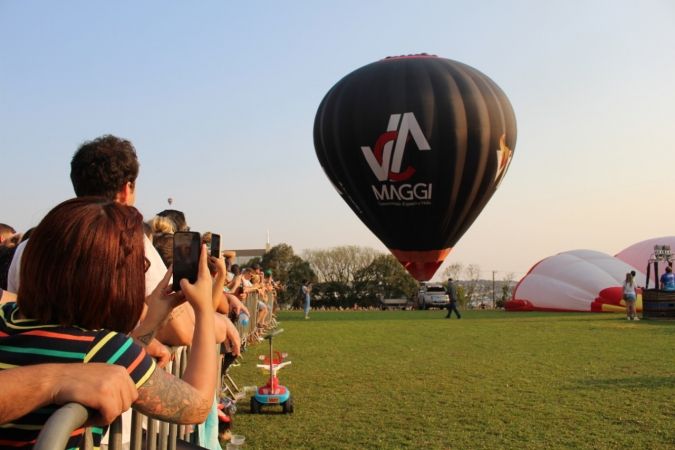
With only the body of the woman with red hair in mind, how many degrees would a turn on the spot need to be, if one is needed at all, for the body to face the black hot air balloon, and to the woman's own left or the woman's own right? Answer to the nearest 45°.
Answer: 0° — they already face it

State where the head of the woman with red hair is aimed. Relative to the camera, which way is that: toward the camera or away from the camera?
away from the camera

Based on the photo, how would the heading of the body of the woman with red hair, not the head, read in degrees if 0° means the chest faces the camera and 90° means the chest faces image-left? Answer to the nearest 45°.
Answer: approximately 225°

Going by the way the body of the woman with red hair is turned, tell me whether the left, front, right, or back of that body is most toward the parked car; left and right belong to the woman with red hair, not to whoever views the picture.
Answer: front
